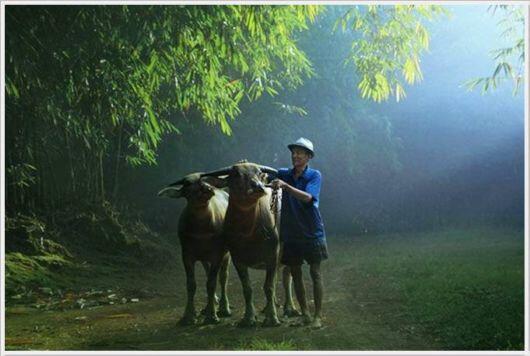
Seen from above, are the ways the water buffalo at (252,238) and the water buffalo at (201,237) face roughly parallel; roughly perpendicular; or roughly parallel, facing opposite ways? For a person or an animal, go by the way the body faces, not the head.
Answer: roughly parallel

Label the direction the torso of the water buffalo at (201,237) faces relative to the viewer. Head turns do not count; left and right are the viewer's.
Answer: facing the viewer

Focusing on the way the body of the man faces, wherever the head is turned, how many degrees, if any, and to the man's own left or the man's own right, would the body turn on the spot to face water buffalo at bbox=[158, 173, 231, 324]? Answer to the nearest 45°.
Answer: approximately 45° to the man's own right

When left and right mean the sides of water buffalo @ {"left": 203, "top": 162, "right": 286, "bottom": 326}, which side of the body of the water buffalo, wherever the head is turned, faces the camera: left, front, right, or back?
front

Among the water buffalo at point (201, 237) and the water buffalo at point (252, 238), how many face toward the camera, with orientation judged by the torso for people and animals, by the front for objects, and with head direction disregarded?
2

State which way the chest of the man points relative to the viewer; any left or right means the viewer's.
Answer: facing the viewer and to the left of the viewer
